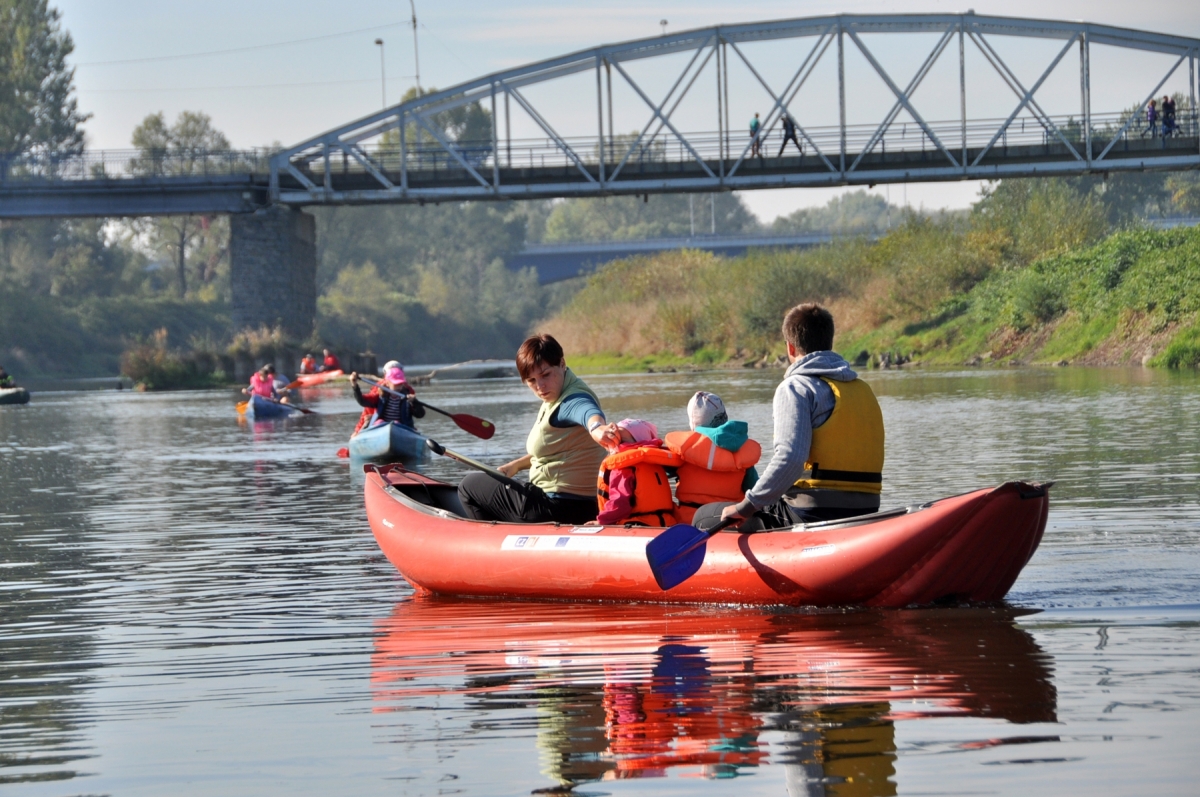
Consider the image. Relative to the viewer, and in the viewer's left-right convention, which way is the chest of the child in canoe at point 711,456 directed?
facing away from the viewer and to the left of the viewer

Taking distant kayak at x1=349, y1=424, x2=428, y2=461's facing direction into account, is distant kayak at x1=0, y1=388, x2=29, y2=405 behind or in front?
behind

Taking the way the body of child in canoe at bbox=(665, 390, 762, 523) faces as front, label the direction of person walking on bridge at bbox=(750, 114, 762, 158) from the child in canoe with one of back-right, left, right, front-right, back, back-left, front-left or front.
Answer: front-right

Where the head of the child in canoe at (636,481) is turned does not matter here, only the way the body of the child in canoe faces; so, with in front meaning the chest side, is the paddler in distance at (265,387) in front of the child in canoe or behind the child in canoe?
in front

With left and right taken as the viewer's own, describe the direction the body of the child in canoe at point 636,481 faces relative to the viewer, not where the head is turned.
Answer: facing away from the viewer and to the left of the viewer

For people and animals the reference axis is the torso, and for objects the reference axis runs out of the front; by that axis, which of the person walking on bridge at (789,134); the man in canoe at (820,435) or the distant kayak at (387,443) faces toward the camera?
the distant kayak

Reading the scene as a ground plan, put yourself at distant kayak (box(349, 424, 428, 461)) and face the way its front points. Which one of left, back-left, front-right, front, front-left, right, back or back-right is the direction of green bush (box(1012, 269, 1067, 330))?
back-left

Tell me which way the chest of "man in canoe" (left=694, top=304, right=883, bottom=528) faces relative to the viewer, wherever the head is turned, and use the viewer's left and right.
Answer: facing away from the viewer and to the left of the viewer

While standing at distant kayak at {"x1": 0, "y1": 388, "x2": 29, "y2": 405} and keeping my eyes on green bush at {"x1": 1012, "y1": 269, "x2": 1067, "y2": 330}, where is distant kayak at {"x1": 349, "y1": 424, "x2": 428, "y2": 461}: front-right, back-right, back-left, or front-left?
front-right

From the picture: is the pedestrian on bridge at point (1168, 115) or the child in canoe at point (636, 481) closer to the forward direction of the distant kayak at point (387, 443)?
the child in canoe

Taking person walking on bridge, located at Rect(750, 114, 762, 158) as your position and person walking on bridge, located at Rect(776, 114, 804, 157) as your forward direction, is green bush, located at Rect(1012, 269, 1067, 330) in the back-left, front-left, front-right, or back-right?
front-right

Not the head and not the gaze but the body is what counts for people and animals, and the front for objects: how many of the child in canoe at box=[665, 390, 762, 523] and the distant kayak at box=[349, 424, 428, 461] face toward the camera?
1

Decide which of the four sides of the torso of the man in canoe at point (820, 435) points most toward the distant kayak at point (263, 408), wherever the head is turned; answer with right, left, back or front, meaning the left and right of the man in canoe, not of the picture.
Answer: front

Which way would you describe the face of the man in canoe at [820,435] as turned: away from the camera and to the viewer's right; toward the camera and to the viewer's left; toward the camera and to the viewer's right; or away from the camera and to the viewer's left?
away from the camera and to the viewer's left

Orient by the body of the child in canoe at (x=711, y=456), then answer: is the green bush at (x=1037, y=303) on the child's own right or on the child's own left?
on the child's own right

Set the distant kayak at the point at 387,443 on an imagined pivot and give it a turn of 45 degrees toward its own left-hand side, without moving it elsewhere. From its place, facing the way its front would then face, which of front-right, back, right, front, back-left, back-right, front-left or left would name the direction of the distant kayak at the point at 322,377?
back-left
